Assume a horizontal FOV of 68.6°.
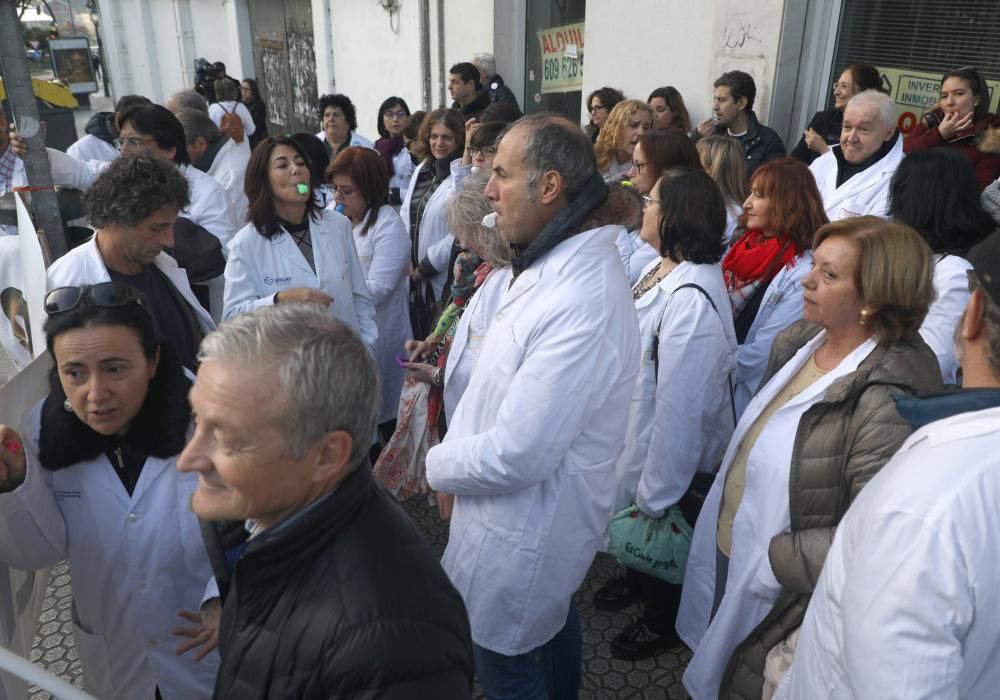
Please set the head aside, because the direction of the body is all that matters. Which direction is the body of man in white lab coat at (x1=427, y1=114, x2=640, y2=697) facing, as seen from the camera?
to the viewer's left

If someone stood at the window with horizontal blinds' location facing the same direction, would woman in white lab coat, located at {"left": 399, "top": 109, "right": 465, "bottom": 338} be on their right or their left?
on their right

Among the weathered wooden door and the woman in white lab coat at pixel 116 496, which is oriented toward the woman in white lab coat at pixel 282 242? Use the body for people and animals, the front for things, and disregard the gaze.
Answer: the weathered wooden door

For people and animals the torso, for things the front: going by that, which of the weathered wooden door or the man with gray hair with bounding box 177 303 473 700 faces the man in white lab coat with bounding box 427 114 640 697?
the weathered wooden door

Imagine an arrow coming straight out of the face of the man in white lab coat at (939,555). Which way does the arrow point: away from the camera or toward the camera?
away from the camera

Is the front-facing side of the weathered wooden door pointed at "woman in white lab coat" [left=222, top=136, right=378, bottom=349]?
yes

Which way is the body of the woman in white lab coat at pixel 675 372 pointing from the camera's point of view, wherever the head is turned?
to the viewer's left

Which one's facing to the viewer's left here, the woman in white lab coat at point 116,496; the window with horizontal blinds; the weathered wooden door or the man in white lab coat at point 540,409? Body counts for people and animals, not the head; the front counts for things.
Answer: the man in white lab coat

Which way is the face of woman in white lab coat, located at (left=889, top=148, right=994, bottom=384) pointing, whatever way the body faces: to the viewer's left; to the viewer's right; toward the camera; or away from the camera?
away from the camera

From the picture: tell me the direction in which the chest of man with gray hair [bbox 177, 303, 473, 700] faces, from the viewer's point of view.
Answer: to the viewer's left

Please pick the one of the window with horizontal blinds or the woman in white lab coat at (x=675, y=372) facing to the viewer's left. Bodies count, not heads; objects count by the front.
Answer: the woman in white lab coat

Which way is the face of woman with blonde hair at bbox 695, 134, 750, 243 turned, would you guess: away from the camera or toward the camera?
away from the camera
